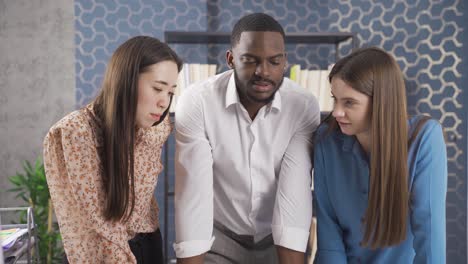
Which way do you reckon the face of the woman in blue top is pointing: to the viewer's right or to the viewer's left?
to the viewer's left

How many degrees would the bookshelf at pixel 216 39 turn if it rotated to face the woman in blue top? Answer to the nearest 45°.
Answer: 0° — it already faces them

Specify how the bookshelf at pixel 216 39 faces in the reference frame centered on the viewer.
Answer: facing the viewer

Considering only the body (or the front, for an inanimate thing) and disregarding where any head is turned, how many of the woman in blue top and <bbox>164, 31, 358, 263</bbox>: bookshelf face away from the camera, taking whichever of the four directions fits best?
0

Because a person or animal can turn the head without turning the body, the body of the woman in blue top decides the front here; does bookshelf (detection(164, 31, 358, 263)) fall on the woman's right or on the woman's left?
on the woman's right

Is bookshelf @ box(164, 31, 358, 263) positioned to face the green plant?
no

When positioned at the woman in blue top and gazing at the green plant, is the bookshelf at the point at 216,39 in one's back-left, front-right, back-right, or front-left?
front-right

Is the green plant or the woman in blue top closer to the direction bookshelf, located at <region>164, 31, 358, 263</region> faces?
the woman in blue top

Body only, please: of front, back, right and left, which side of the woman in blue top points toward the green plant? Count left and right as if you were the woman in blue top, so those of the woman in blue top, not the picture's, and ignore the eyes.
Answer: right
